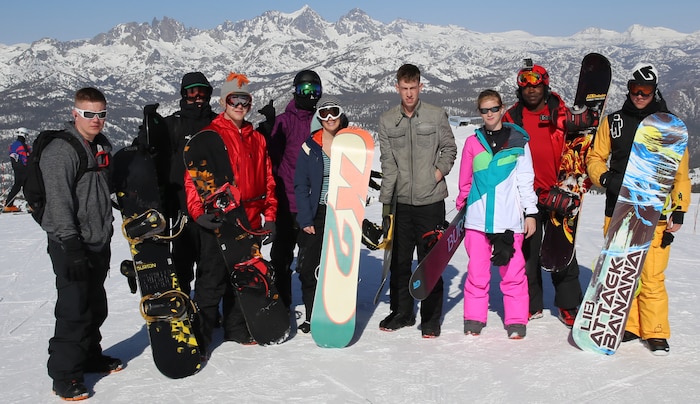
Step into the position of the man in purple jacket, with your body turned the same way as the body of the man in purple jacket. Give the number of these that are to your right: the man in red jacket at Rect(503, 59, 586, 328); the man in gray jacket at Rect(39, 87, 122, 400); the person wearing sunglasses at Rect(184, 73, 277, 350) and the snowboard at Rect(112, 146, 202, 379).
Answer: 3

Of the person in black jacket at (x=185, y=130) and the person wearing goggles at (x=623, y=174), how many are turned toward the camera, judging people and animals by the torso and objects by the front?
2

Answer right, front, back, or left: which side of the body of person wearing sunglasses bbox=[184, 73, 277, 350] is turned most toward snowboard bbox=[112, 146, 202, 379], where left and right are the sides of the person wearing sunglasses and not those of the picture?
right

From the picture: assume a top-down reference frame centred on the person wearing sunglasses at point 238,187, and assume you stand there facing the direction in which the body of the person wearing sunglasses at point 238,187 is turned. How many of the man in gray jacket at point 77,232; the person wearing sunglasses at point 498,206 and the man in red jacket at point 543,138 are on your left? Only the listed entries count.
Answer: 2

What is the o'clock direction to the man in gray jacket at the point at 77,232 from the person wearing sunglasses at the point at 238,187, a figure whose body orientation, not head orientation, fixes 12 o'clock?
The man in gray jacket is roughly at 2 o'clock from the person wearing sunglasses.

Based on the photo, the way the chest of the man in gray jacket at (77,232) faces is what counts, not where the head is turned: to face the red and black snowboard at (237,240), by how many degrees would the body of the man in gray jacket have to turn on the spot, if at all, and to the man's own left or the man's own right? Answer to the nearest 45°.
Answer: approximately 45° to the man's own left

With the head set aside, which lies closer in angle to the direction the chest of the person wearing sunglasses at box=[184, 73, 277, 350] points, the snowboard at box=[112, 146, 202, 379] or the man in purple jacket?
the snowboard

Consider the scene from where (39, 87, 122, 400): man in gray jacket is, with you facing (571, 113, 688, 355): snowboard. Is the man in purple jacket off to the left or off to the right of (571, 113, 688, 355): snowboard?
left

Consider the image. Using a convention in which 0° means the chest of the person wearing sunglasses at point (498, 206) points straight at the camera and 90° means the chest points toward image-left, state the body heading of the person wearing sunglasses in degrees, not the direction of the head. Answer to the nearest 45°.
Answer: approximately 0°
